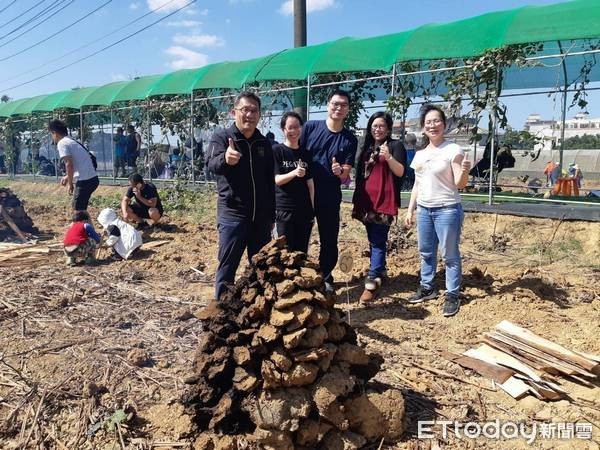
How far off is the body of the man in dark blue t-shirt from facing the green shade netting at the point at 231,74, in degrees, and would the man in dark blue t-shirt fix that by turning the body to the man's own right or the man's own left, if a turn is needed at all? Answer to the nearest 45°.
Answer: approximately 180°

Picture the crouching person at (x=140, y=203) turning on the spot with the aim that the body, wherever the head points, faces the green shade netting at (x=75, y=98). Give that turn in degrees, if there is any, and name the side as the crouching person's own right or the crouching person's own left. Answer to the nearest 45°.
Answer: approximately 135° to the crouching person's own right

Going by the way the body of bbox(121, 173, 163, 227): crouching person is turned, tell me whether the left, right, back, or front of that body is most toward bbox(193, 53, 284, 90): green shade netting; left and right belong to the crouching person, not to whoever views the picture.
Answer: back

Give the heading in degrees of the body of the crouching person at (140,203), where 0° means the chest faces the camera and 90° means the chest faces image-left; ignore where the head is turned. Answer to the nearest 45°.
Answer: approximately 45°
